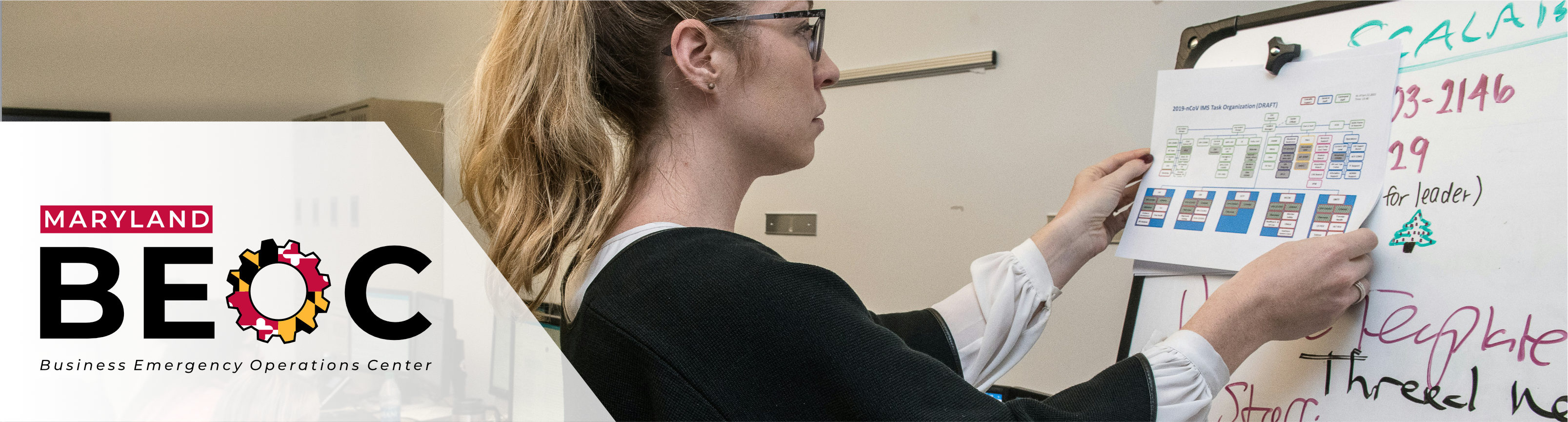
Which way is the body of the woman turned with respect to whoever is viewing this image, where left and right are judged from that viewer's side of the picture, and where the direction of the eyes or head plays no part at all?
facing to the right of the viewer

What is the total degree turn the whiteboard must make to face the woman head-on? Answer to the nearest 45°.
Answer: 0° — it already faces them

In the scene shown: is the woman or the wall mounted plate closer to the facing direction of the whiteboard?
the woman

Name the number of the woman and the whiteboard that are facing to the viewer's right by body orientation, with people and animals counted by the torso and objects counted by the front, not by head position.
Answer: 1

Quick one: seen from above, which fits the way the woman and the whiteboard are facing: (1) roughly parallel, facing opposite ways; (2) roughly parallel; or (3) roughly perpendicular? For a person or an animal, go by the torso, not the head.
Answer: roughly parallel, facing opposite ways

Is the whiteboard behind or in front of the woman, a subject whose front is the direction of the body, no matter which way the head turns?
in front

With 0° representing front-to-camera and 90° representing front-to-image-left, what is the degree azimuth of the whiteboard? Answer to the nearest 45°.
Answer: approximately 45°

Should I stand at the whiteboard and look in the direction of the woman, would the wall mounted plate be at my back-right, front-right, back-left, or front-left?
front-right

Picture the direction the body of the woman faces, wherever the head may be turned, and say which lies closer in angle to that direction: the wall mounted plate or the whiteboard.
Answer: the whiteboard

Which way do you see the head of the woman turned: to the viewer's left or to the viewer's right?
to the viewer's right

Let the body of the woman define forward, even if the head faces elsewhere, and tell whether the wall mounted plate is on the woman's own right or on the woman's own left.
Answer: on the woman's own left
